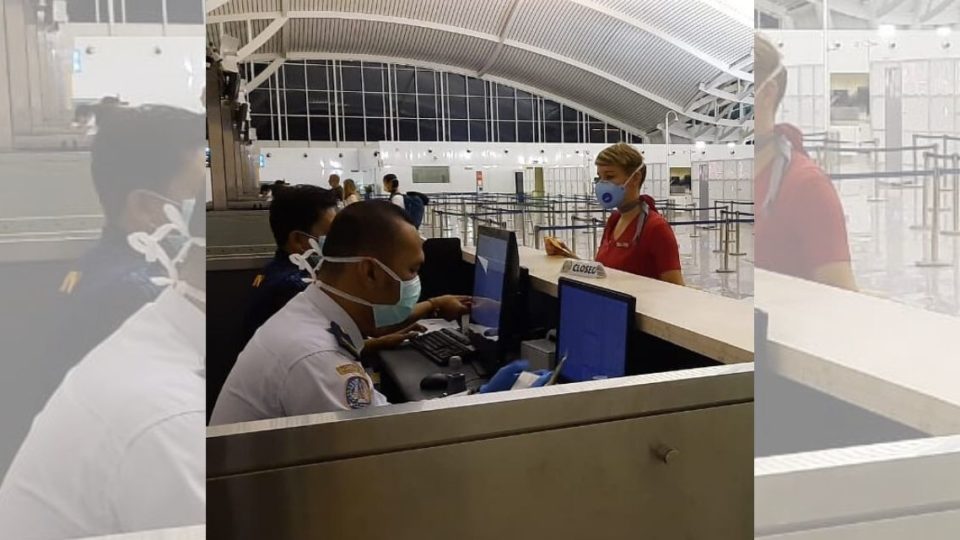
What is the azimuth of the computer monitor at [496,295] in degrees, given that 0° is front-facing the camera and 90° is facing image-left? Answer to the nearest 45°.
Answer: approximately 90°

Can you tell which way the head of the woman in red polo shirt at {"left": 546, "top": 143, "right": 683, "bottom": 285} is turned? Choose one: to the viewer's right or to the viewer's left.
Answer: to the viewer's left

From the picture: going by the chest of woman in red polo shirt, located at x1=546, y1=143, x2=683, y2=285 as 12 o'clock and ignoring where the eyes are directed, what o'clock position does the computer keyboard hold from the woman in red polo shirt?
The computer keyboard is roughly at 12 o'clock from the woman in red polo shirt.

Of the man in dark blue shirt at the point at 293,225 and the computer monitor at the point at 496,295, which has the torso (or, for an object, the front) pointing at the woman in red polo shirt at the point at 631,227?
the man in dark blue shirt

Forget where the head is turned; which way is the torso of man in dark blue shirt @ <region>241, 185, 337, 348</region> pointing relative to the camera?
to the viewer's right

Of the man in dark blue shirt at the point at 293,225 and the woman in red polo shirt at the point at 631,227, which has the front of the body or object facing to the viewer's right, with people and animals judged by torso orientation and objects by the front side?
the man in dark blue shirt

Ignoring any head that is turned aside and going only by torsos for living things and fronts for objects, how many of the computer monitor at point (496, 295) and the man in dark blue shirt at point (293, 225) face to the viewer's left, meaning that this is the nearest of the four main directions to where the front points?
1

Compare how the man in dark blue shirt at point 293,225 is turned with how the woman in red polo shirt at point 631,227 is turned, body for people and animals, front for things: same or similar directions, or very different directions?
very different directions

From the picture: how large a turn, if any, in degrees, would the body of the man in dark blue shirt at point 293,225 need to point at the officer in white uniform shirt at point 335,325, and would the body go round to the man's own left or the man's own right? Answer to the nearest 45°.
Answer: approximately 90° to the man's own right

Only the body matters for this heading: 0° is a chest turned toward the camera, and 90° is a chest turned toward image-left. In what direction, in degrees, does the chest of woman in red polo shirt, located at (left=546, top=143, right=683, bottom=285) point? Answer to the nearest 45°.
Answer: approximately 45°

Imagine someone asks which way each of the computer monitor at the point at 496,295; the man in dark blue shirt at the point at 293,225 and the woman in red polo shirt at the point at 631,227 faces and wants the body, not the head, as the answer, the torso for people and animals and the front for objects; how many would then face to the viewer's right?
1

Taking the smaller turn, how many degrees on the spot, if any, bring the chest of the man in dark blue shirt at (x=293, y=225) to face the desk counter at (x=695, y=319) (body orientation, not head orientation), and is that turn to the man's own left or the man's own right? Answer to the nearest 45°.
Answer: approximately 45° to the man's own right

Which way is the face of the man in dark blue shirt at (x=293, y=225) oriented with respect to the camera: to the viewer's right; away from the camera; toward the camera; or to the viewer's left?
to the viewer's right
